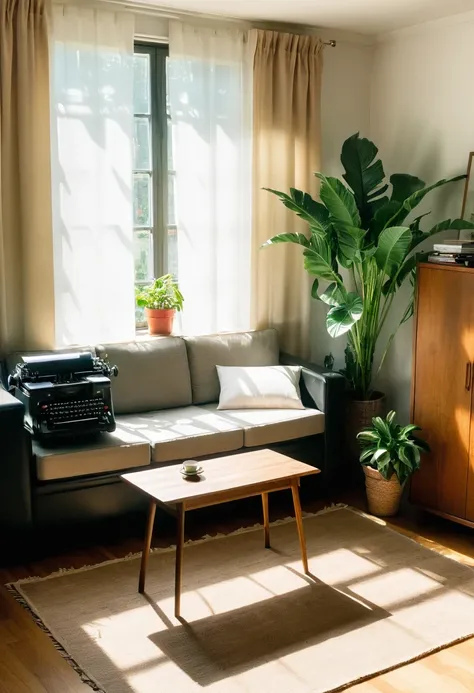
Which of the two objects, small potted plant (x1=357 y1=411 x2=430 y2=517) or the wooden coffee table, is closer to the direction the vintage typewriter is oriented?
the wooden coffee table

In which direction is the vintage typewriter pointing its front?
toward the camera

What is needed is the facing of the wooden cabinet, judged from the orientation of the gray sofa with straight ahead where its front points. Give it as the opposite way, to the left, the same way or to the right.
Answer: to the right

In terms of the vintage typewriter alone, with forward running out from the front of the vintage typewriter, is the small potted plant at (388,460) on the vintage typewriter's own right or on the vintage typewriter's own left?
on the vintage typewriter's own left

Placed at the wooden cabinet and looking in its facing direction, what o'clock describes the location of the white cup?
The white cup is roughly at 12 o'clock from the wooden cabinet.

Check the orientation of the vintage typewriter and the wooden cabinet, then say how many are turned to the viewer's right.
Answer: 0

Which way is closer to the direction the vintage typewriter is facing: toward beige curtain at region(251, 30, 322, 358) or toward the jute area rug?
the jute area rug

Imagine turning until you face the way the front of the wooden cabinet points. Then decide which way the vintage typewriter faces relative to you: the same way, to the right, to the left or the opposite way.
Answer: to the left

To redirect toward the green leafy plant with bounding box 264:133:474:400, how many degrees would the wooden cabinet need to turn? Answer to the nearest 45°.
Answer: approximately 90° to its right

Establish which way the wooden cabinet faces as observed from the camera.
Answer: facing the viewer and to the left of the viewer
